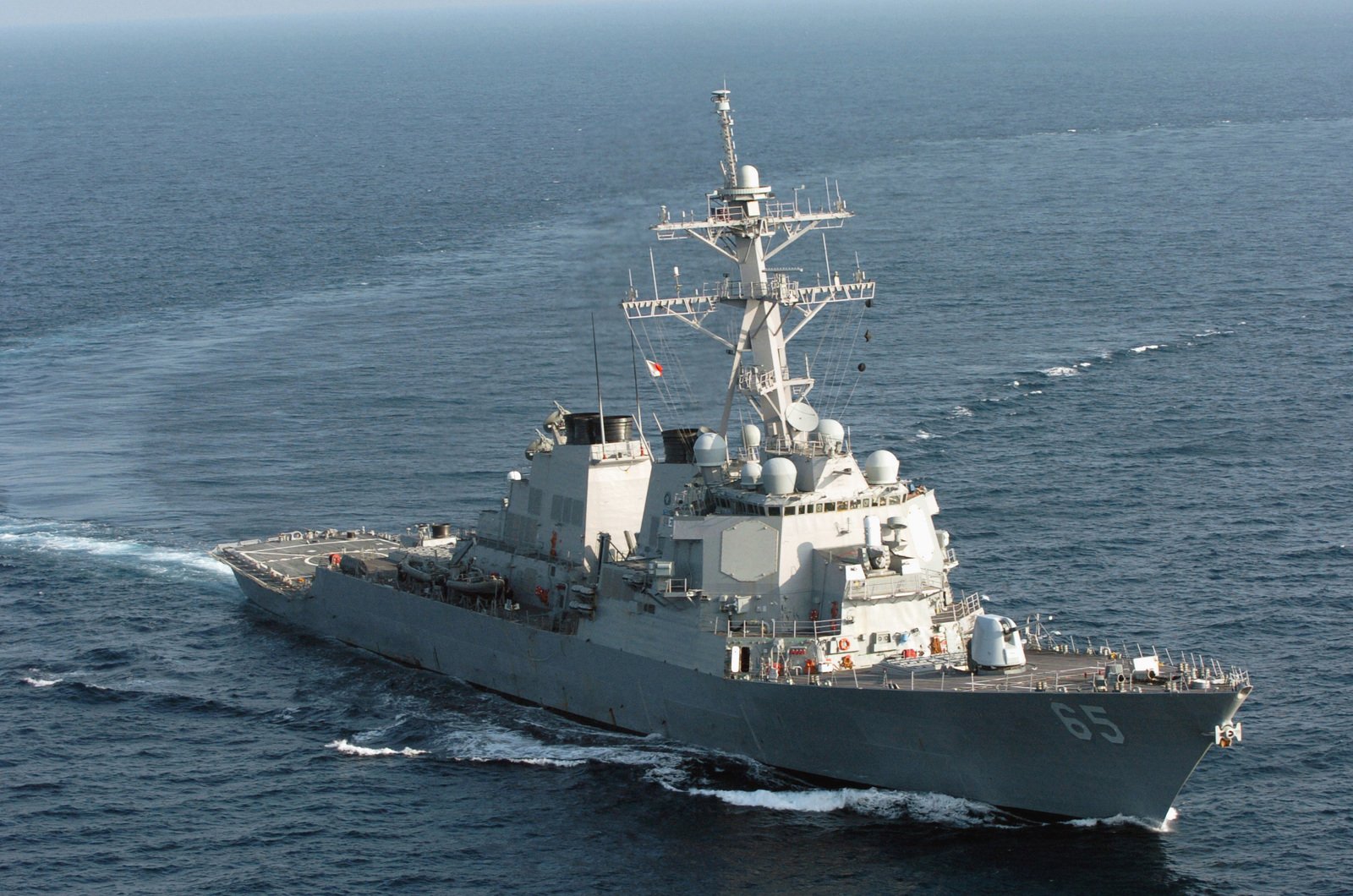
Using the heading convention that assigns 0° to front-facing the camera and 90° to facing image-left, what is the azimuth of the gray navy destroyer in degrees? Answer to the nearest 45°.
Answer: approximately 315°
